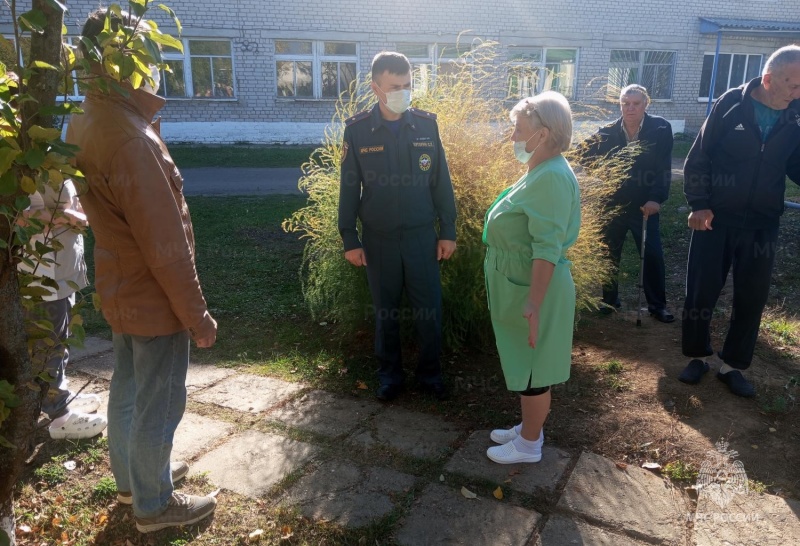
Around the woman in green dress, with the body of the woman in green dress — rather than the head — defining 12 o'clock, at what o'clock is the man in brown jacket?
The man in brown jacket is roughly at 11 o'clock from the woman in green dress.

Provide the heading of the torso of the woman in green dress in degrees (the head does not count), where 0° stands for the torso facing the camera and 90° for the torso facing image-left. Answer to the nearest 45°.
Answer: approximately 90°

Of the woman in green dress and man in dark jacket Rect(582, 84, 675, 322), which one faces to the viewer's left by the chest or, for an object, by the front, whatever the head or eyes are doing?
the woman in green dress

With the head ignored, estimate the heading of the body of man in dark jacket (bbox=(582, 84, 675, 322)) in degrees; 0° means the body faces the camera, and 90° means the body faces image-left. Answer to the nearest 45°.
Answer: approximately 0°

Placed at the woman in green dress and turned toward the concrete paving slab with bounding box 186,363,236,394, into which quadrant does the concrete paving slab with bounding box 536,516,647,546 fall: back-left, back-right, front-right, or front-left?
back-left

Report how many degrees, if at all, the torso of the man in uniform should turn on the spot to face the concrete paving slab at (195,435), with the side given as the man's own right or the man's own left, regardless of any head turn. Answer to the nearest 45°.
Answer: approximately 45° to the man's own right

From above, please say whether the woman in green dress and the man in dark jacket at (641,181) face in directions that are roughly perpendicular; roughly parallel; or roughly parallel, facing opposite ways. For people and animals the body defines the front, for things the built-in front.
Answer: roughly perpendicular

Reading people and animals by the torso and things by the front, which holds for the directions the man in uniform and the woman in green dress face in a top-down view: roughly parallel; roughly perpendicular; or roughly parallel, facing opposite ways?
roughly perpendicular
